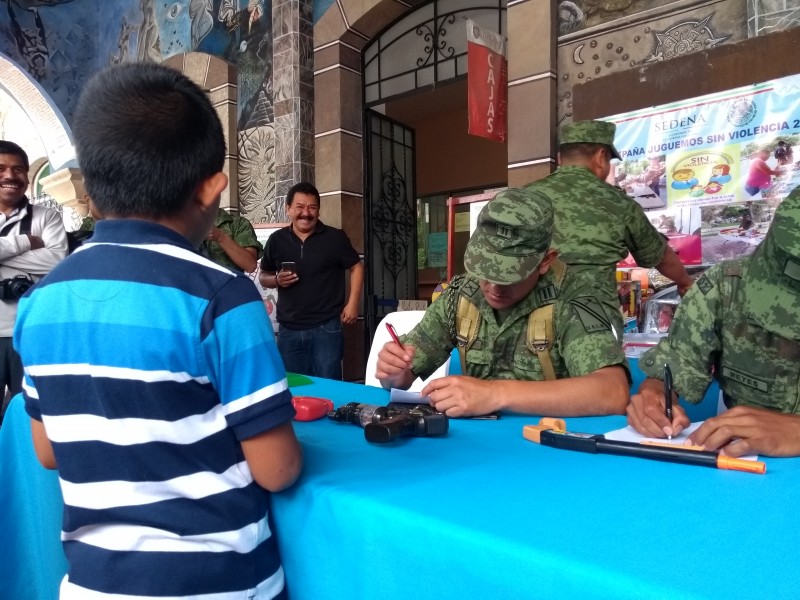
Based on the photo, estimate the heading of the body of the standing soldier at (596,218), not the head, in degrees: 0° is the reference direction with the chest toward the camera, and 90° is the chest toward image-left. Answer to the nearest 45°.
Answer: approximately 225°

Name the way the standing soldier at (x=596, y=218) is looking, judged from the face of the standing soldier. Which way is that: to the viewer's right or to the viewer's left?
to the viewer's right

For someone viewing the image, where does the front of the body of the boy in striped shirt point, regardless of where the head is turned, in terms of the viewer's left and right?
facing away from the viewer and to the right of the viewer

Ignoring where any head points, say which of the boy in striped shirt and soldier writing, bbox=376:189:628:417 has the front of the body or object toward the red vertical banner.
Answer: the boy in striped shirt

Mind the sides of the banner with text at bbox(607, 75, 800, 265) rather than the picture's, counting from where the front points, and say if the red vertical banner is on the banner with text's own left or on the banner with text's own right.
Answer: on the banner with text's own right

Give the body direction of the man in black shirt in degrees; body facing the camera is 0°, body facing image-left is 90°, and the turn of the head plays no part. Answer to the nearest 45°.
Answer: approximately 0°

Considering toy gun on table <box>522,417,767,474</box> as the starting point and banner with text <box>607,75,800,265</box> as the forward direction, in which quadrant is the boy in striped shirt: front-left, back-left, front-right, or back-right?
back-left

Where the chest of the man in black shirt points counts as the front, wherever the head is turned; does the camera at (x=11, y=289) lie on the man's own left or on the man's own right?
on the man's own right

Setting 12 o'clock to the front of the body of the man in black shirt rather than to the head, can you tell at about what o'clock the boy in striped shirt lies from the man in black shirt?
The boy in striped shirt is roughly at 12 o'clock from the man in black shirt.

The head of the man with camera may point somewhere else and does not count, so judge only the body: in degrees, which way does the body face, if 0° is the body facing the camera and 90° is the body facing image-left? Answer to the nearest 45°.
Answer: approximately 0°
